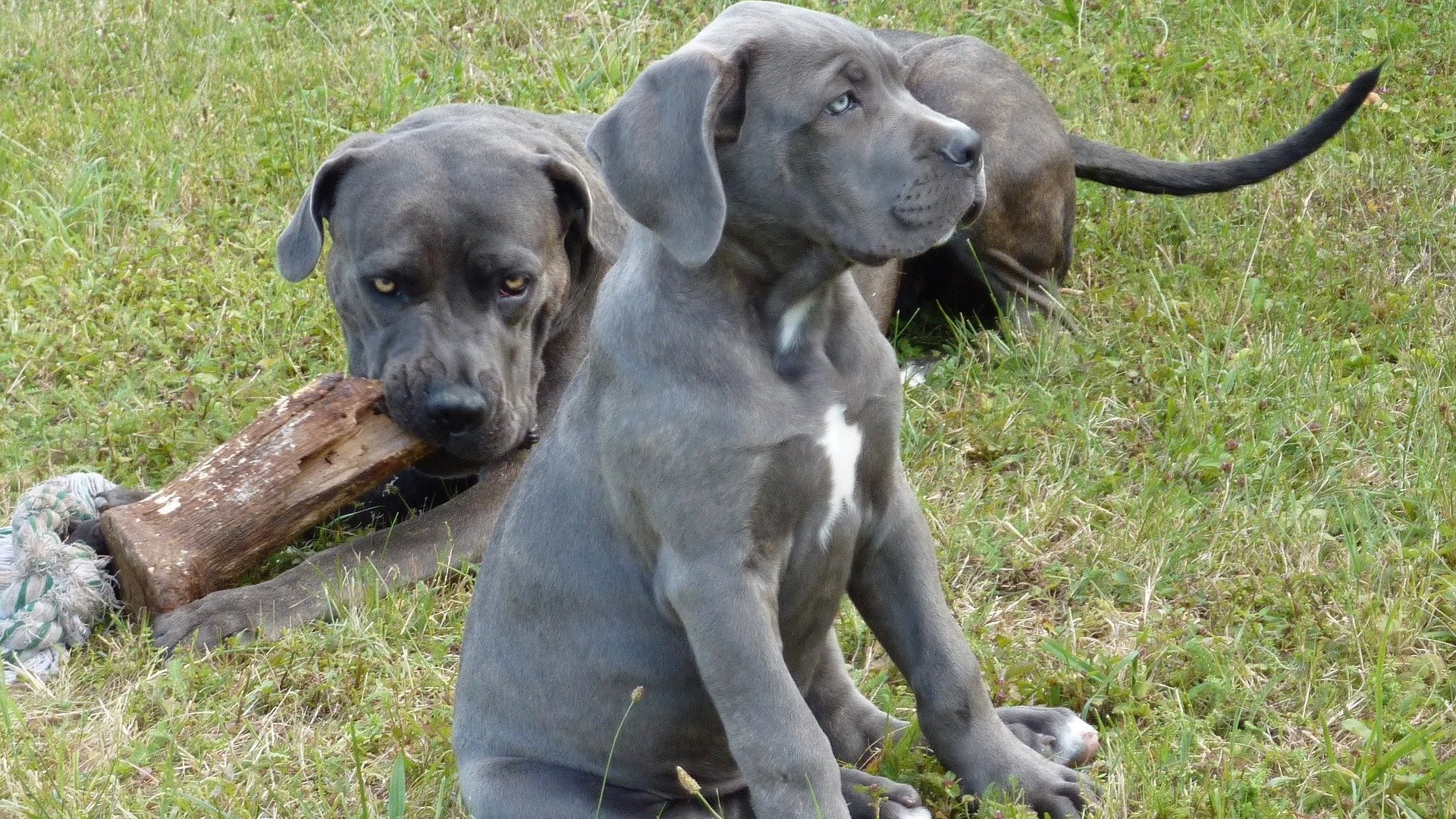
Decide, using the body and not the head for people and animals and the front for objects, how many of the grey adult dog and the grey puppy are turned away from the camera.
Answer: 0

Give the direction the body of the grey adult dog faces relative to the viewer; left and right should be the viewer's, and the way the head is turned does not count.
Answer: facing the viewer and to the left of the viewer

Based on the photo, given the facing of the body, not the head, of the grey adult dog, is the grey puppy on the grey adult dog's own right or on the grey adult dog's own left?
on the grey adult dog's own left

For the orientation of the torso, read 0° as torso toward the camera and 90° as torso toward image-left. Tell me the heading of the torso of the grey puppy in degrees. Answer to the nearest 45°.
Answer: approximately 315°

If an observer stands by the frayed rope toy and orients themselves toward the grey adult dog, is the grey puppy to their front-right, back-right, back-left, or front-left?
front-right

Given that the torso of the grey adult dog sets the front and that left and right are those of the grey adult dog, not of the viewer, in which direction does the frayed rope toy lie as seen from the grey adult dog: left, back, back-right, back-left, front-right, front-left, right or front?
front

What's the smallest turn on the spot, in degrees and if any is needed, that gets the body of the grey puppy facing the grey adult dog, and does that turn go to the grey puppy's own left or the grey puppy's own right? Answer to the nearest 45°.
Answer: approximately 180°
